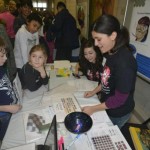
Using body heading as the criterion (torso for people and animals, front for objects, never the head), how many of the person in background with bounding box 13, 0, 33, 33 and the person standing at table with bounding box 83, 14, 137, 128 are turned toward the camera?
1

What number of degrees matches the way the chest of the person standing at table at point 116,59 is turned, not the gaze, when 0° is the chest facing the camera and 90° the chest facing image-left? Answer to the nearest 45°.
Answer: approximately 90°

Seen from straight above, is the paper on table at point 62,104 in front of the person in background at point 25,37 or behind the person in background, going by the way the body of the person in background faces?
in front

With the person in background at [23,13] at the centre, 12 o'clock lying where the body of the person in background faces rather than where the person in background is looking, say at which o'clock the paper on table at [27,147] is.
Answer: The paper on table is roughly at 12 o'clock from the person in background.

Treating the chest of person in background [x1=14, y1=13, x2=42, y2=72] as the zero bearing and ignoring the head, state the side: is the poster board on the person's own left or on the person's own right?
on the person's own left

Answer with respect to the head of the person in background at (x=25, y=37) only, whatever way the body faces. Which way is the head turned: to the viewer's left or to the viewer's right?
to the viewer's right

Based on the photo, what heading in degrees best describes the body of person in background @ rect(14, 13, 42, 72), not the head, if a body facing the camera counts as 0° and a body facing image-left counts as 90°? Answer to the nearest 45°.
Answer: approximately 315°

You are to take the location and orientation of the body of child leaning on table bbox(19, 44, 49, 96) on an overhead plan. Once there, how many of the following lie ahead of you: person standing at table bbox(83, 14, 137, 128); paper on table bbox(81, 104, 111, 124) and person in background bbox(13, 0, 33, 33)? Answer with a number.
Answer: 2

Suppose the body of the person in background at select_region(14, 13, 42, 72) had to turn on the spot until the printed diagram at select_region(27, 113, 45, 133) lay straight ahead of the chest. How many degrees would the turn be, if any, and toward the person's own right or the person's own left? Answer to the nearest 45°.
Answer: approximately 45° to the person's own right

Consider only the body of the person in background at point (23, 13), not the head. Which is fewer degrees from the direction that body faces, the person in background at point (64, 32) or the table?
the table

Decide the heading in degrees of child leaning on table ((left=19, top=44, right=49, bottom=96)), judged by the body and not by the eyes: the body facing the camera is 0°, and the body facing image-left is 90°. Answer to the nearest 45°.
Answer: approximately 315°

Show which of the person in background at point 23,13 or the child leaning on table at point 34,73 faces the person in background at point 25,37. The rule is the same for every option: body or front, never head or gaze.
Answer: the person in background at point 23,13

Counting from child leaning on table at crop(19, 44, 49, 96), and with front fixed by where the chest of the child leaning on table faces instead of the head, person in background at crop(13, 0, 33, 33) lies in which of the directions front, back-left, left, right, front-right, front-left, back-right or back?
back-left
